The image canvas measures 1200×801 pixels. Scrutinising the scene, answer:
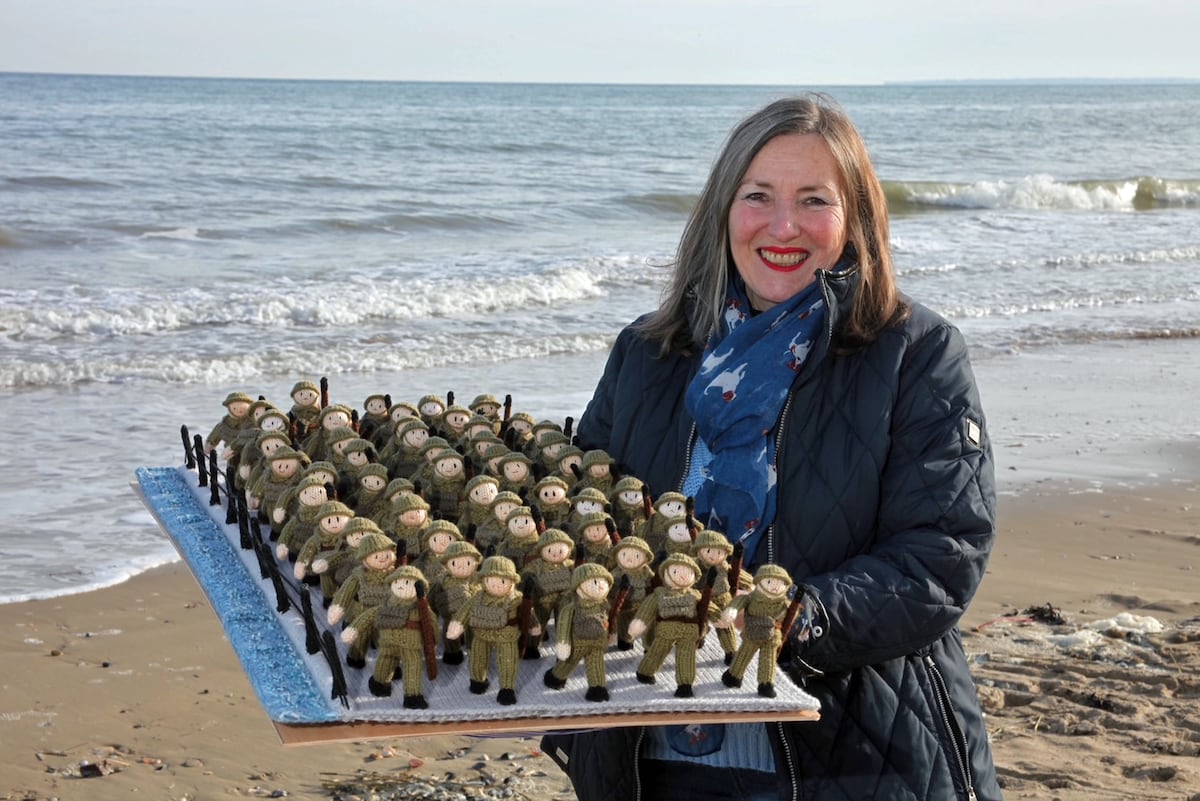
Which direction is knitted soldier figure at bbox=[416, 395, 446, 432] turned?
toward the camera

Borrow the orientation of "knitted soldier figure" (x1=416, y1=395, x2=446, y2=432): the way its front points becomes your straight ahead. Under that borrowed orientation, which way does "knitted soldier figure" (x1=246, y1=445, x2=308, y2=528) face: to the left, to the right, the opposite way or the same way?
the same way

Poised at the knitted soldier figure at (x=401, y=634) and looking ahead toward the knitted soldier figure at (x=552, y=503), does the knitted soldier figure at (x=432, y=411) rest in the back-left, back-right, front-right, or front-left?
front-left

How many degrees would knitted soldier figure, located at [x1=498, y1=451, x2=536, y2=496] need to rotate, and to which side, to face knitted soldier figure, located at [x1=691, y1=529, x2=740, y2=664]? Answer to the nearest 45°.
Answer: approximately 45° to its left

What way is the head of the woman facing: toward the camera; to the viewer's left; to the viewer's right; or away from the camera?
toward the camera

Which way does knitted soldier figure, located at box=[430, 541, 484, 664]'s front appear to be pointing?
toward the camera

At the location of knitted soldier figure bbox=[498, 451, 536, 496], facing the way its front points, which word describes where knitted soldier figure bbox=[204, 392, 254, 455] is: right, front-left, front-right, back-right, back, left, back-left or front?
back-right

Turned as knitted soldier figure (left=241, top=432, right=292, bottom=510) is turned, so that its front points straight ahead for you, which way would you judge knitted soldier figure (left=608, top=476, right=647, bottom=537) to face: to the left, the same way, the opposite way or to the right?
the same way

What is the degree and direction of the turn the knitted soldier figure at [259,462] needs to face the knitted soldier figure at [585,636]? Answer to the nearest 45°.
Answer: approximately 45° to its left

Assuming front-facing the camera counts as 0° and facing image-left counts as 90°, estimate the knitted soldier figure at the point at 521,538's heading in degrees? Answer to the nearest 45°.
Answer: approximately 0°

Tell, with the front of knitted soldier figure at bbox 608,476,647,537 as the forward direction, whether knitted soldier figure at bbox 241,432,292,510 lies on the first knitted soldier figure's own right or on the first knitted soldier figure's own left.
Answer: on the first knitted soldier figure's own right

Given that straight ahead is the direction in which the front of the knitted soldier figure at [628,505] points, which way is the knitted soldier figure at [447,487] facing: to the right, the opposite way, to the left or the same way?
the same way
